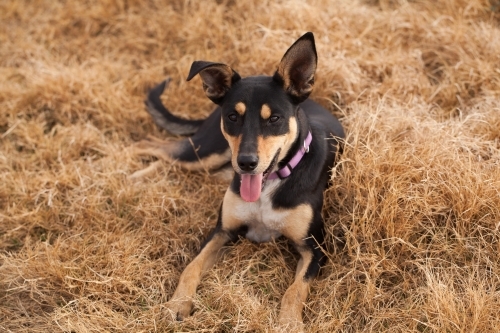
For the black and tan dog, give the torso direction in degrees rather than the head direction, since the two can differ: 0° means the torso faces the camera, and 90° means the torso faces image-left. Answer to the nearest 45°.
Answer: approximately 0°
